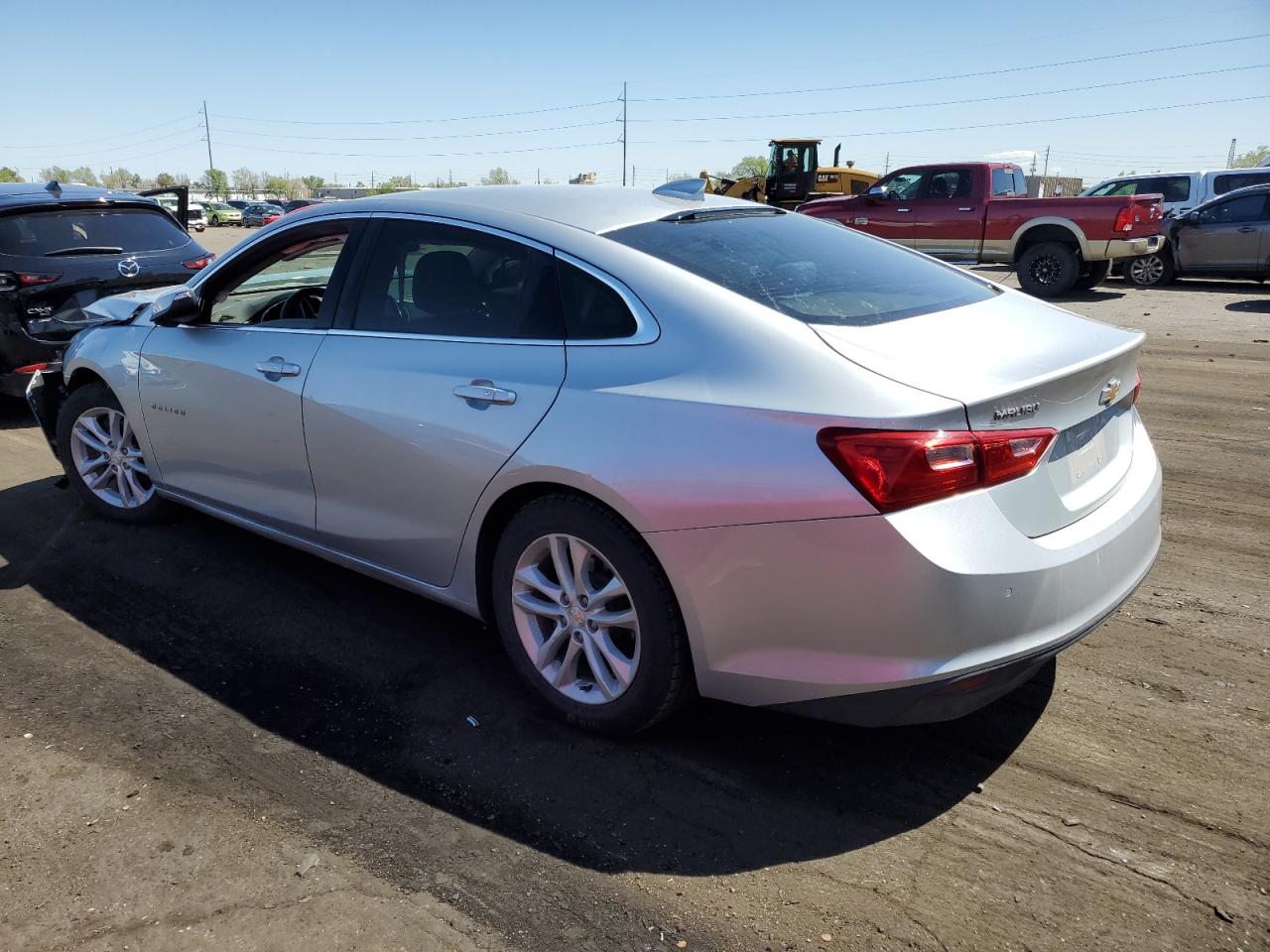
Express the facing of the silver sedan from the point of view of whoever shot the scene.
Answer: facing away from the viewer and to the left of the viewer

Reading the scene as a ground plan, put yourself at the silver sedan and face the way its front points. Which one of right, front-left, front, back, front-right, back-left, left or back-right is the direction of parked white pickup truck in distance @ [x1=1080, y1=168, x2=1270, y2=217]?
right

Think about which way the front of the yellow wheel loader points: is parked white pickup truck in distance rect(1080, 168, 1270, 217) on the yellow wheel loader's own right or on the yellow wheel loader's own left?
on the yellow wheel loader's own left

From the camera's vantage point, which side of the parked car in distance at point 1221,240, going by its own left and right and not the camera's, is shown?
left

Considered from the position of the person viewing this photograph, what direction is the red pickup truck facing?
facing away from the viewer and to the left of the viewer

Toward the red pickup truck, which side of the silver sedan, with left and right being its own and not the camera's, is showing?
right

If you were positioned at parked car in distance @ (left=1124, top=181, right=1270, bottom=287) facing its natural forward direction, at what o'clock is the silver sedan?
The silver sedan is roughly at 9 o'clock from the parked car in distance.

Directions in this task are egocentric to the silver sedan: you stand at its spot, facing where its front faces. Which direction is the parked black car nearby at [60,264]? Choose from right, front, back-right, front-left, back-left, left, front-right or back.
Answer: front

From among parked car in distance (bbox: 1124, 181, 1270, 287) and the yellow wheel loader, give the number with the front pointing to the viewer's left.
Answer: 2

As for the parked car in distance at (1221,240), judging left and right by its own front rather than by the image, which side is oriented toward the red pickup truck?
front

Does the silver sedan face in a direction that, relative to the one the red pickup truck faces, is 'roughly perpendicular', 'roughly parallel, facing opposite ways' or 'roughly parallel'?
roughly parallel

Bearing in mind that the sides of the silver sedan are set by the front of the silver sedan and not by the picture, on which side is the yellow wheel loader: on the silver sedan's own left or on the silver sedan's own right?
on the silver sedan's own right

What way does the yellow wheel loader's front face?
to the viewer's left

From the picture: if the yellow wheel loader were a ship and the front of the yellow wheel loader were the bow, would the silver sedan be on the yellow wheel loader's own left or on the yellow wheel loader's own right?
on the yellow wheel loader's own left

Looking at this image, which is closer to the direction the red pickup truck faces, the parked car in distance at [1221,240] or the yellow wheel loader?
the yellow wheel loader

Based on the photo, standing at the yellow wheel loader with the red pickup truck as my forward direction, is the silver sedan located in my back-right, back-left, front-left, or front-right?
front-right

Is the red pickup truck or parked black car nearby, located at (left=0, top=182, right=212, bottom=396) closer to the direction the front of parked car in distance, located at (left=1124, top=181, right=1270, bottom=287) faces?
the red pickup truck
